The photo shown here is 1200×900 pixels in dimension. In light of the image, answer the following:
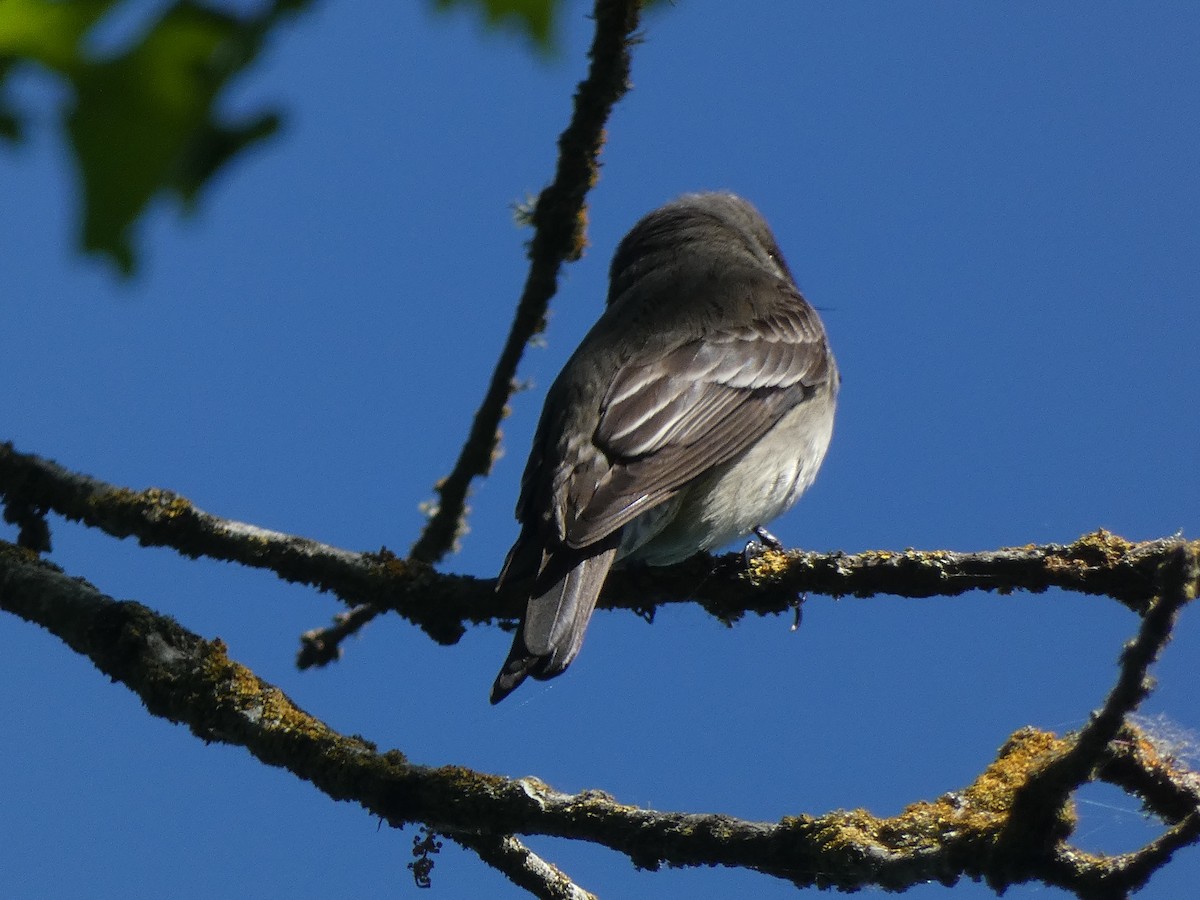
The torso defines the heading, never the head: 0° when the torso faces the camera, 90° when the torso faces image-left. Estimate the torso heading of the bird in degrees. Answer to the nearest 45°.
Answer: approximately 225°

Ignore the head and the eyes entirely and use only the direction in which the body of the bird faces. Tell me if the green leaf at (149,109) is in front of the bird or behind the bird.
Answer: behind

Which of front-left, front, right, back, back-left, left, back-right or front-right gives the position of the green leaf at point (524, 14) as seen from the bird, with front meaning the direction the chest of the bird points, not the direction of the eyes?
back-right
